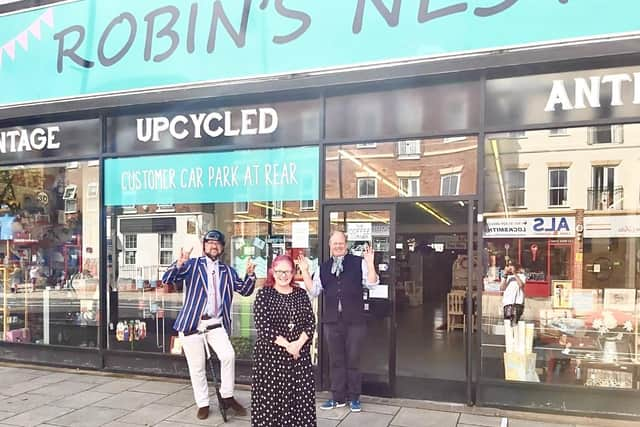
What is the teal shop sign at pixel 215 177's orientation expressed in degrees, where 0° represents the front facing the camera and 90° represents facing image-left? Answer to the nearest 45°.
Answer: approximately 45°

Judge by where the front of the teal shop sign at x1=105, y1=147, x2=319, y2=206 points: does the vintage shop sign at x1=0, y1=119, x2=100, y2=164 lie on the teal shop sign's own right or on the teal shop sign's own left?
on the teal shop sign's own right

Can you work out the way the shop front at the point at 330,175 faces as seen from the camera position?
facing the viewer

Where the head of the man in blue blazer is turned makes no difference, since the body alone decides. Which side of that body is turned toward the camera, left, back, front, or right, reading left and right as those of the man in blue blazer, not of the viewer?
front

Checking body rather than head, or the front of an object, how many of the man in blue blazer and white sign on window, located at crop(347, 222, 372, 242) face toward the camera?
2

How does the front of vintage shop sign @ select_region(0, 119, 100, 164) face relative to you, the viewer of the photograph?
facing the viewer and to the left of the viewer

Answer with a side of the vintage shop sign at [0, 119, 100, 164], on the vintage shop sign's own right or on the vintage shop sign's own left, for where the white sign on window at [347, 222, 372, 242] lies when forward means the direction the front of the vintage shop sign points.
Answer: on the vintage shop sign's own left

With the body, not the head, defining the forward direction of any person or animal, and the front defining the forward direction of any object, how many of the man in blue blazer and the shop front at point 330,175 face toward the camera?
2
